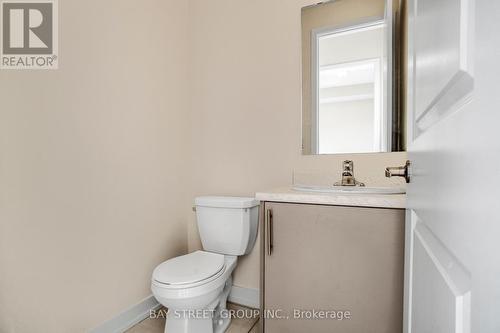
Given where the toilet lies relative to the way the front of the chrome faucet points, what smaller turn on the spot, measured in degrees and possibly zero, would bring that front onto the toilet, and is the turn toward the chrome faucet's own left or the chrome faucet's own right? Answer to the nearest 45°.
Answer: approximately 90° to the chrome faucet's own right

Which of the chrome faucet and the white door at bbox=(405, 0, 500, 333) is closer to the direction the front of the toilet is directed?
the white door

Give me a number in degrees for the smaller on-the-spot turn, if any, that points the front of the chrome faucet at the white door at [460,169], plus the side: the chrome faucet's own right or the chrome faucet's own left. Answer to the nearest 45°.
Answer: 0° — it already faces it

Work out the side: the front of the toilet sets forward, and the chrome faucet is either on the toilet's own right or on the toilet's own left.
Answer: on the toilet's own left

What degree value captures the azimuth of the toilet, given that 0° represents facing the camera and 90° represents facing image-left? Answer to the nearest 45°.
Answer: approximately 45°

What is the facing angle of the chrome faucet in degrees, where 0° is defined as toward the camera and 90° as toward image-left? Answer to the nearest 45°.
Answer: approximately 0°

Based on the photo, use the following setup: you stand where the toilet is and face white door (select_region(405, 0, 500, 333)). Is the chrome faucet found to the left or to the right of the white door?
left
